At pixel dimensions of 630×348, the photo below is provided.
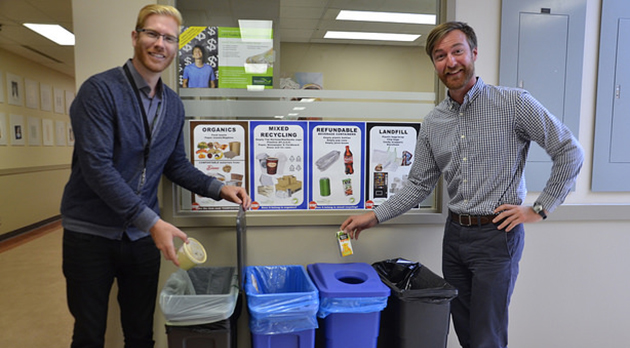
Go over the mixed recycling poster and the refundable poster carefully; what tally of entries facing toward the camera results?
2

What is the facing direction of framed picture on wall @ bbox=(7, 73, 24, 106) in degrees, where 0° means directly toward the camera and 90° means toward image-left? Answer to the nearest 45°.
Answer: approximately 315°

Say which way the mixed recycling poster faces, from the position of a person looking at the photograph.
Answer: facing the viewer

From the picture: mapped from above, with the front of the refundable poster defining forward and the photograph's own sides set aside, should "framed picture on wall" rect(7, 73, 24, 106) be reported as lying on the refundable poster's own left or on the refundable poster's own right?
on the refundable poster's own right

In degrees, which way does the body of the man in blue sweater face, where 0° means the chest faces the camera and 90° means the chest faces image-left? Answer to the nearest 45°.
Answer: approximately 315°

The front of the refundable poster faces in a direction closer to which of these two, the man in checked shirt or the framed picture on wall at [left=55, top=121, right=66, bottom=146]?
the man in checked shirt

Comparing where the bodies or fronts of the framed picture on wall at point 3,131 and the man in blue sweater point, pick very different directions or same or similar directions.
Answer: same or similar directions

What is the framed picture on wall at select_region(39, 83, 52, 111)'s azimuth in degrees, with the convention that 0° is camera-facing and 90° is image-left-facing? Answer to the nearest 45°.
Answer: approximately 315°

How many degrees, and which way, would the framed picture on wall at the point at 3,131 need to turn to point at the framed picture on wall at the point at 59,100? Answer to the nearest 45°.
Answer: approximately 90° to its left

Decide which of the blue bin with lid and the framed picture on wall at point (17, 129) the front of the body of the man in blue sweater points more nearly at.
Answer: the blue bin with lid

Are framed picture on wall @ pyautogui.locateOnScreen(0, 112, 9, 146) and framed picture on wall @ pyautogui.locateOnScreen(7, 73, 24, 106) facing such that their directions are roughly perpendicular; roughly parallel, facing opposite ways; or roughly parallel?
roughly parallel

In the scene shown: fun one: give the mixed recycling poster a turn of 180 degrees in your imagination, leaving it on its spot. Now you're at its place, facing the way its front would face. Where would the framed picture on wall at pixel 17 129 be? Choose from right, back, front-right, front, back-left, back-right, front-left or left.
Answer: front-left

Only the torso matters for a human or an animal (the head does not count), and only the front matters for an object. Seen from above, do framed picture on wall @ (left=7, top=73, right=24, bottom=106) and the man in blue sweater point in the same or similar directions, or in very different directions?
same or similar directions

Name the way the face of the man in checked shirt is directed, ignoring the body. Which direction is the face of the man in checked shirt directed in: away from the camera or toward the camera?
toward the camera
